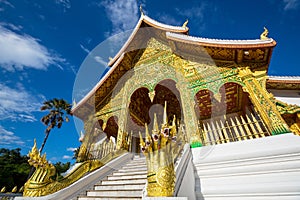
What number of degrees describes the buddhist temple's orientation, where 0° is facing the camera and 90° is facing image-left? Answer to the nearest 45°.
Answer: approximately 45°

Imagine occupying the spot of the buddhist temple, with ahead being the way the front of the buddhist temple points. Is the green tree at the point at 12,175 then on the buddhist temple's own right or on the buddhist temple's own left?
on the buddhist temple's own right
